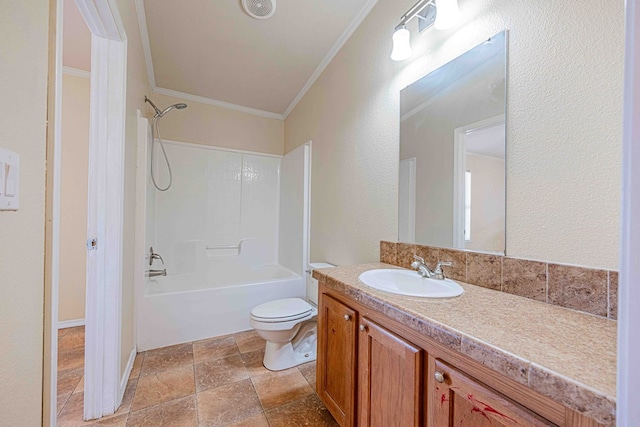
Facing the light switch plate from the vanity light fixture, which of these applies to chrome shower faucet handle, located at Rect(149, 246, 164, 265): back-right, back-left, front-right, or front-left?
front-right

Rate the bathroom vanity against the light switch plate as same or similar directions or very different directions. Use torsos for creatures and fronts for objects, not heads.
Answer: very different directions

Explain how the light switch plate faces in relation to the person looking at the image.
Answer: facing the viewer and to the right of the viewer

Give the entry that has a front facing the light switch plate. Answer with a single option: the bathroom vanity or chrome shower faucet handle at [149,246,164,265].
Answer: the bathroom vanity

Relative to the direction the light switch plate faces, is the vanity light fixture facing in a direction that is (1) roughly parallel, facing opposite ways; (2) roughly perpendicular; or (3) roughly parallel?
roughly parallel, facing opposite ways

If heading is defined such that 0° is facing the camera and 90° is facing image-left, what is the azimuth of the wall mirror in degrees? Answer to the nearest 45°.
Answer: approximately 45°

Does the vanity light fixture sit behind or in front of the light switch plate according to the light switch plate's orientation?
in front

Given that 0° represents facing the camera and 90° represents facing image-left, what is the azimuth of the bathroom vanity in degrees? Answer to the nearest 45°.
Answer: approximately 45°

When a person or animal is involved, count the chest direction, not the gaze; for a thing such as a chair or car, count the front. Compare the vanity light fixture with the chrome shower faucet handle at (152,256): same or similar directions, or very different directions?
very different directions

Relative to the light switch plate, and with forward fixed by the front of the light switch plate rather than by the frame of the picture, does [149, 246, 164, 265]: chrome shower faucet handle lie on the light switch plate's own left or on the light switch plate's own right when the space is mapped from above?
on the light switch plate's own left

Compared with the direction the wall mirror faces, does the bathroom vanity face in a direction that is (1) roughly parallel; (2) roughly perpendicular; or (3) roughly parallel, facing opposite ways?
roughly parallel

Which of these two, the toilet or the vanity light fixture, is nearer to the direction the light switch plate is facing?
the vanity light fixture
